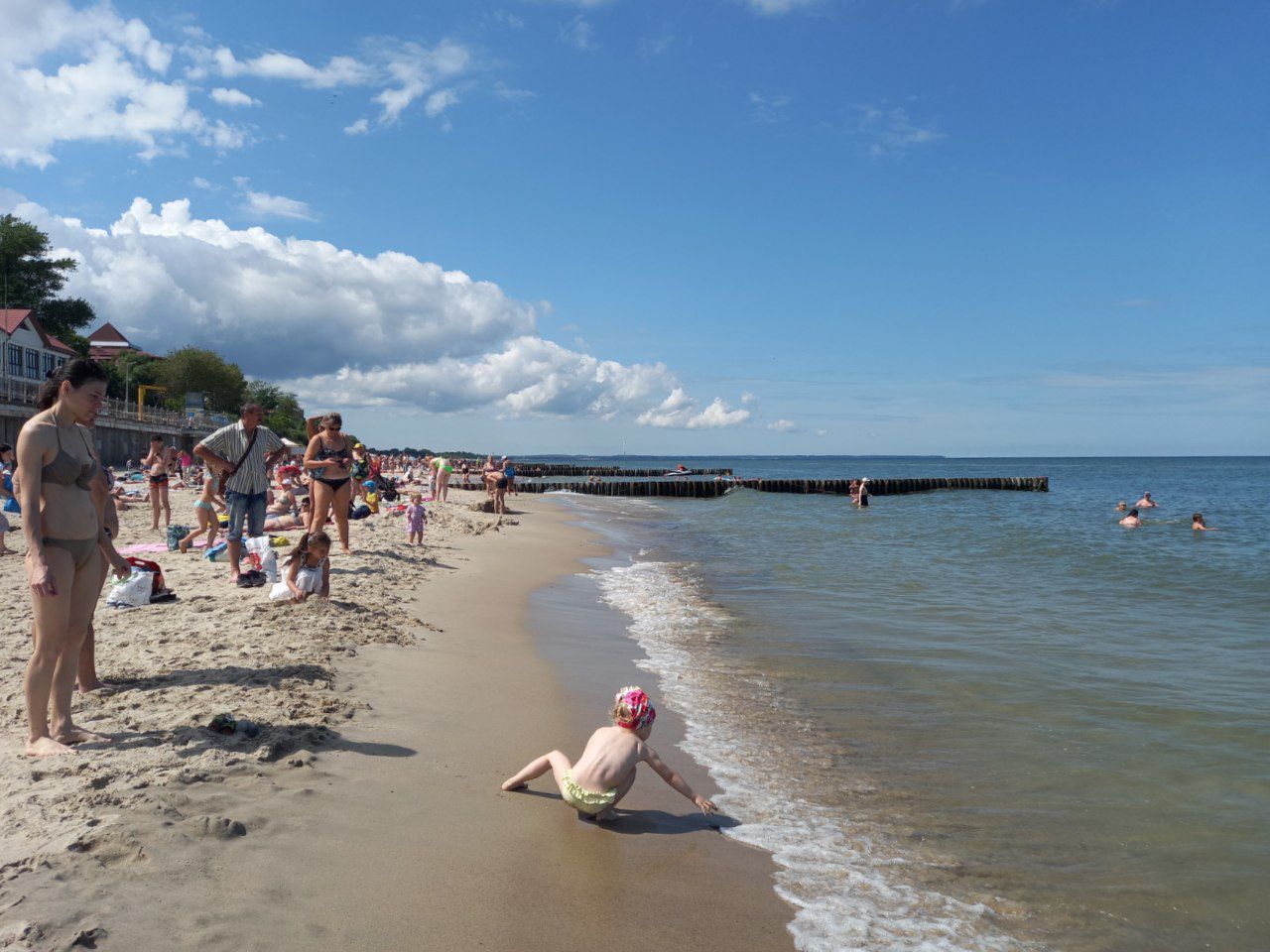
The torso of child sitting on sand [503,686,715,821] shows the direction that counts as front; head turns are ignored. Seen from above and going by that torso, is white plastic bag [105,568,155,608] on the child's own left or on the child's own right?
on the child's own left

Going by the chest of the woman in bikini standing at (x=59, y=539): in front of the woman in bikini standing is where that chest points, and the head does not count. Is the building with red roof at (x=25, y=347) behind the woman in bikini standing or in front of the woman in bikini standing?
behind

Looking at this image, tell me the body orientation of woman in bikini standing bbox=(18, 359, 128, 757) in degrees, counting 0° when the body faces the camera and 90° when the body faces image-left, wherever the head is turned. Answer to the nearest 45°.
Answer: approximately 315°

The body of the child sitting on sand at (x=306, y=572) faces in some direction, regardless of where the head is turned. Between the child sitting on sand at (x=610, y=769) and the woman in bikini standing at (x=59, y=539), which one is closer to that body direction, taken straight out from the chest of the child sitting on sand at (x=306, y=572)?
the child sitting on sand

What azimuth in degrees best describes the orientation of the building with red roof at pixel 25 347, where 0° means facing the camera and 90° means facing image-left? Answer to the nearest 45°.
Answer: approximately 315°

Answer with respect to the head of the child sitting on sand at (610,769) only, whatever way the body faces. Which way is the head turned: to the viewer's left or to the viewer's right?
to the viewer's right

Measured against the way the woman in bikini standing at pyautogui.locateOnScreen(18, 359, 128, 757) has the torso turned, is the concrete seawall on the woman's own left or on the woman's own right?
on the woman's own left

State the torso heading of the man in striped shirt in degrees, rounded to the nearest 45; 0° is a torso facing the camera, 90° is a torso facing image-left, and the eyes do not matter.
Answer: approximately 0°

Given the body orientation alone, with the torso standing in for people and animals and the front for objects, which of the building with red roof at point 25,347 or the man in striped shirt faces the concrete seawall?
the building with red roof

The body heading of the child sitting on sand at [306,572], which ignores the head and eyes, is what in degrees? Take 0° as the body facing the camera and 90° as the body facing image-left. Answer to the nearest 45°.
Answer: approximately 315°

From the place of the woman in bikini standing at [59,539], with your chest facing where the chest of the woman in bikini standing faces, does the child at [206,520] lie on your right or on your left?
on your left
